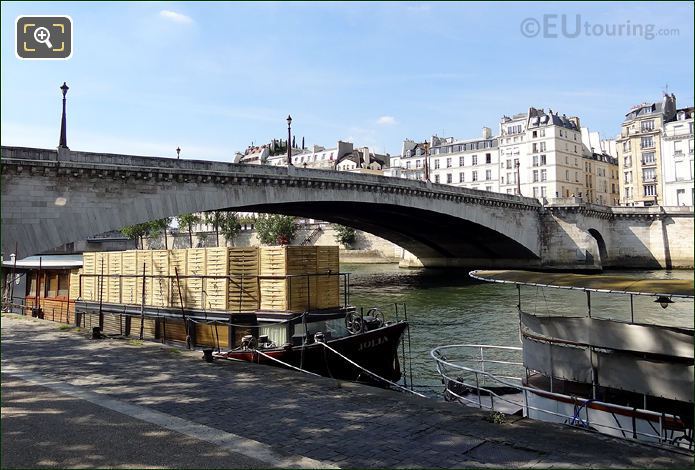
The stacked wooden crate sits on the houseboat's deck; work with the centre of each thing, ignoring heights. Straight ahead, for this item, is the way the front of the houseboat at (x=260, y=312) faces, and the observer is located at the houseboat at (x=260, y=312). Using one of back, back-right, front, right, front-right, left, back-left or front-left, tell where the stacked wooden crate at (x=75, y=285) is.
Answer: back

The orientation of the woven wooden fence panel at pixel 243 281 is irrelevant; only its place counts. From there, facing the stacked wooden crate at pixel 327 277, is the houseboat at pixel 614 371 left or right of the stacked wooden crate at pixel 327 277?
right

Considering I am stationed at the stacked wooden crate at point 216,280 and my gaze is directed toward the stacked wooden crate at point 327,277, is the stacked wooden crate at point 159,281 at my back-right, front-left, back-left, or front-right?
back-left

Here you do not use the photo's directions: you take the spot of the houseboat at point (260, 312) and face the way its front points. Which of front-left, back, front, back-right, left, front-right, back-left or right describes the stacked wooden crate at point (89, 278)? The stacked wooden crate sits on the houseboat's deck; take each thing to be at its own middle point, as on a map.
back

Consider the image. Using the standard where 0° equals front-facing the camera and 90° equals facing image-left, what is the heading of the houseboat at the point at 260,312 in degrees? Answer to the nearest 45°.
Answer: approximately 315°

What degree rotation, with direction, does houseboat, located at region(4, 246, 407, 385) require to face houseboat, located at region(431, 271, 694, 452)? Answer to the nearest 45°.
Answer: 0° — it already faces it
